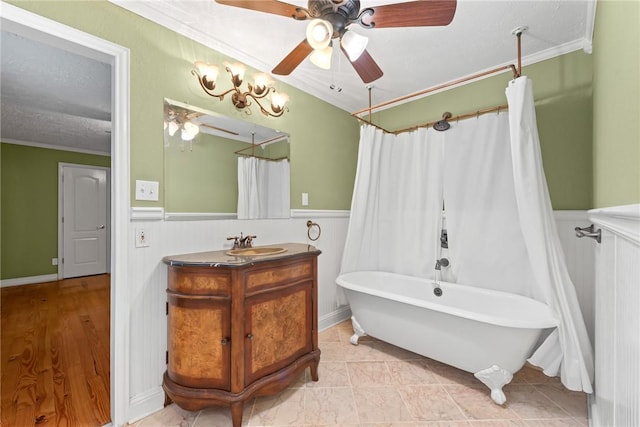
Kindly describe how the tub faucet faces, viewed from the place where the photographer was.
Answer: facing the viewer and to the left of the viewer

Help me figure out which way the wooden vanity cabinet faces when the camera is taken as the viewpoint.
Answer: facing the viewer and to the right of the viewer

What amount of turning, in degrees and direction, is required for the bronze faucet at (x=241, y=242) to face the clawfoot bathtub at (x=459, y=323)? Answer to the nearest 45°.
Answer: approximately 45° to its left

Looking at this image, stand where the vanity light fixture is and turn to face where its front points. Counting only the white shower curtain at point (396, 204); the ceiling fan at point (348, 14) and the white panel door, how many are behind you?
1

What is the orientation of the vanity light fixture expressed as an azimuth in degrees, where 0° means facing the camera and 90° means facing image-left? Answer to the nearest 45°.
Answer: approximately 315°

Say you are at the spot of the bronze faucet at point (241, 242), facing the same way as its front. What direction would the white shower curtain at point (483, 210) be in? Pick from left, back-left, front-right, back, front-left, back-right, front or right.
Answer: front-left

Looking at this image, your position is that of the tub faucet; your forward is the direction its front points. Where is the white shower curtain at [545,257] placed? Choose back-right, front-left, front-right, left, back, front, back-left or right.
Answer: left

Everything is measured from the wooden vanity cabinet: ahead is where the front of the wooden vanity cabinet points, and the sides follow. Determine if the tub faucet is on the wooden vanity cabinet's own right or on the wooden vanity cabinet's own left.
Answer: on the wooden vanity cabinet's own left

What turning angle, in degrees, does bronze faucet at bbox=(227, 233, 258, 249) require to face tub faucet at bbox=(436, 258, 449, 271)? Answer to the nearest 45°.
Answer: approximately 45° to its left

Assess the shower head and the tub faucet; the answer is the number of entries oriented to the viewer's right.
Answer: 0
